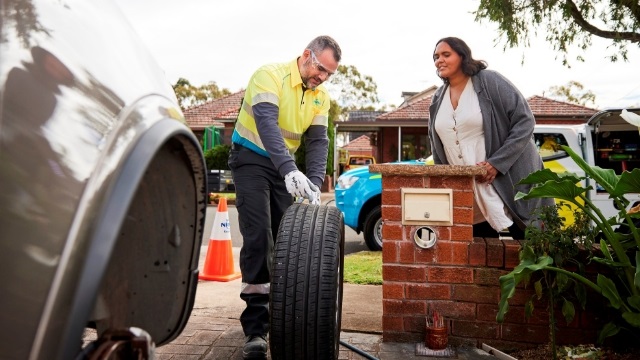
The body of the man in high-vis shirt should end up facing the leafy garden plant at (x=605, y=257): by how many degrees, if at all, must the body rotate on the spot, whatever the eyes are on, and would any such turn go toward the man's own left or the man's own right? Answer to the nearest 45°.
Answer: approximately 45° to the man's own left

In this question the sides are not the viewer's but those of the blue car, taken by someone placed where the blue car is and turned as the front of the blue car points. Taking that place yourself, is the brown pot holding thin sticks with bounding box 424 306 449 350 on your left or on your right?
on your left

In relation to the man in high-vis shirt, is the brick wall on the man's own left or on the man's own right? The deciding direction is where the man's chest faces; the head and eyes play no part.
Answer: on the man's own left

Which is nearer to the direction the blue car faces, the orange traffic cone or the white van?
the orange traffic cone

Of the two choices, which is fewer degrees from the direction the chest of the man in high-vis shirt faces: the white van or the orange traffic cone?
the white van

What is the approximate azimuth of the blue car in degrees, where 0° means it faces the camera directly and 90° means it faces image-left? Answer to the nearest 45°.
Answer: approximately 45°
